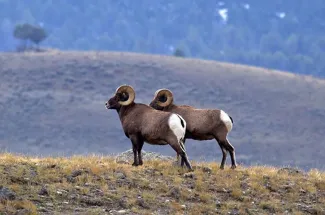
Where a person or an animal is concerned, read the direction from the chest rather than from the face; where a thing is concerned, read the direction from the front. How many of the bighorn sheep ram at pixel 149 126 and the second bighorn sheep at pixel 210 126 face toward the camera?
0

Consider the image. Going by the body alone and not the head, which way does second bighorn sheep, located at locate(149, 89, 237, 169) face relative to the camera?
to the viewer's left

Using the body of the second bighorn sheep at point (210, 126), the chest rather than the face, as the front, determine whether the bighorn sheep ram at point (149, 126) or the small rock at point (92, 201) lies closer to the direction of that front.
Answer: the bighorn sheep ram

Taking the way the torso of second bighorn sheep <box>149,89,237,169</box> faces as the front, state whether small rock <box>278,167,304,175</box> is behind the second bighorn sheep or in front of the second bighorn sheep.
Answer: behind

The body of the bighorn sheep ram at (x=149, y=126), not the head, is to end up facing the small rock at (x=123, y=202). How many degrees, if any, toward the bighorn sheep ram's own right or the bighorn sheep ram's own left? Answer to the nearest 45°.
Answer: approximately 135° to the bighorn sheep ram's own left

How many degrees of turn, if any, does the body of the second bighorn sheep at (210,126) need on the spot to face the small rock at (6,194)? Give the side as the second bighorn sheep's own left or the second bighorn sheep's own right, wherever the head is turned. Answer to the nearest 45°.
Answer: approximately 45° to the second bighorn sheep's own left

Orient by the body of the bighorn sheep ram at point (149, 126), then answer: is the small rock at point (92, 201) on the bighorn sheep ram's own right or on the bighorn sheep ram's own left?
on the bighorn sheep ram's own left

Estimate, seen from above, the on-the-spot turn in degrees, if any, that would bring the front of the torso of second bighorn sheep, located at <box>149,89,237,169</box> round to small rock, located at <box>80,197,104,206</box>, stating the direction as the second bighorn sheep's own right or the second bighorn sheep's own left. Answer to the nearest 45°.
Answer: approximately 45° to the second bighorn sheep's own left

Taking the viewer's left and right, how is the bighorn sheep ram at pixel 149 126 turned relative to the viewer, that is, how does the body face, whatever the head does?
facing away from the viewer and to the left of the viewer
